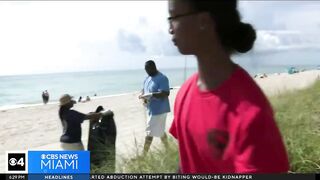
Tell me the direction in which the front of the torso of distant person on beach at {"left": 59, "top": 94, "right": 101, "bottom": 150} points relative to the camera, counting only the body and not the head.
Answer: to the viewer's right

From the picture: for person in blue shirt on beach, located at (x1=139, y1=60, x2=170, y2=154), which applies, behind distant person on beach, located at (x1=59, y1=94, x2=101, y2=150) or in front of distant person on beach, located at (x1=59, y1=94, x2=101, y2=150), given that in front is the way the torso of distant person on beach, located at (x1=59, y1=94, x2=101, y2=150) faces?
in front

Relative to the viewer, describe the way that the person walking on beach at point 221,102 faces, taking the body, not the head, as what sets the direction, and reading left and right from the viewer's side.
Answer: facing the viewer and to the left of the viewer

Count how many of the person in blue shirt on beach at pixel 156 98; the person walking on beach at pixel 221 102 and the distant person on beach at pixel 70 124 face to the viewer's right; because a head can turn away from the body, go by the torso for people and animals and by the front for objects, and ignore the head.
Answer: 1

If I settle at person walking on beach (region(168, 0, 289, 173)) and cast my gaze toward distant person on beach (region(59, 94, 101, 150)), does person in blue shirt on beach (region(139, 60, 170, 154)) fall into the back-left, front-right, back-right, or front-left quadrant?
front-right

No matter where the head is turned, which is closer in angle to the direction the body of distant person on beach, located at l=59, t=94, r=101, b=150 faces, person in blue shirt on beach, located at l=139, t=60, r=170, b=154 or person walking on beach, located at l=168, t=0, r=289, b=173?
the person in blue shirt on beach

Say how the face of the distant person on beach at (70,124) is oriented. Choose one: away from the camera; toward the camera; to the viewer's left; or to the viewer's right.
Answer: to the viewer's right

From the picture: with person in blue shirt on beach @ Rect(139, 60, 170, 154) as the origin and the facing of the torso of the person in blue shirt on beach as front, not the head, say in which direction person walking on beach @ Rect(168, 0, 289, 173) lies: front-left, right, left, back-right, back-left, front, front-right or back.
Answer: front-left

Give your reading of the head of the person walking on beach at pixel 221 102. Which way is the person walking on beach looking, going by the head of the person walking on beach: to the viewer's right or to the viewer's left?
to the viewer's left

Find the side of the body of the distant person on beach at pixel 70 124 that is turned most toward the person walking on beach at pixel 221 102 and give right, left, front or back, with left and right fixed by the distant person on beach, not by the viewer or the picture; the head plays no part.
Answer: right
